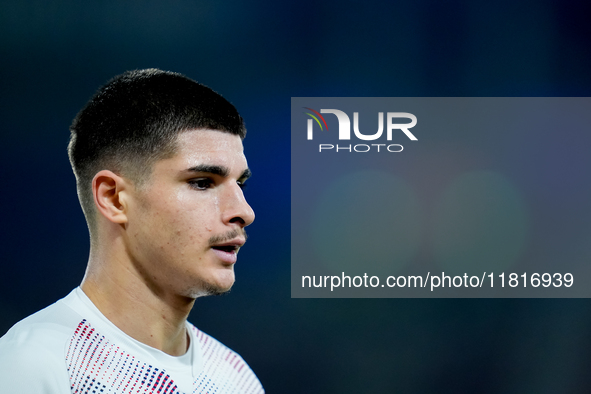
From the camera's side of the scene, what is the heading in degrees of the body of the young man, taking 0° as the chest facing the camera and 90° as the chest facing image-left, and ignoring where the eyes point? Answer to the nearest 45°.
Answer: approximately 315°
